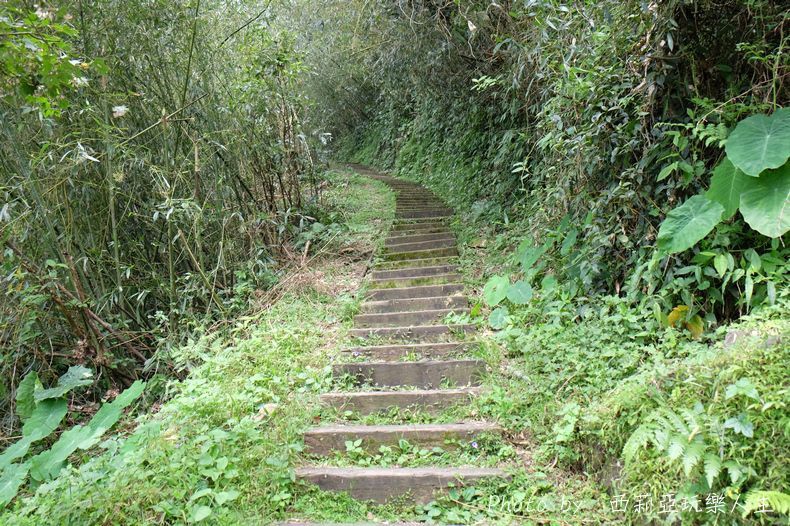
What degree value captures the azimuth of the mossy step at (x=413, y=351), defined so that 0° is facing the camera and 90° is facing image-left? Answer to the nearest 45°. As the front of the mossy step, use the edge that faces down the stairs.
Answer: approximately 0°
